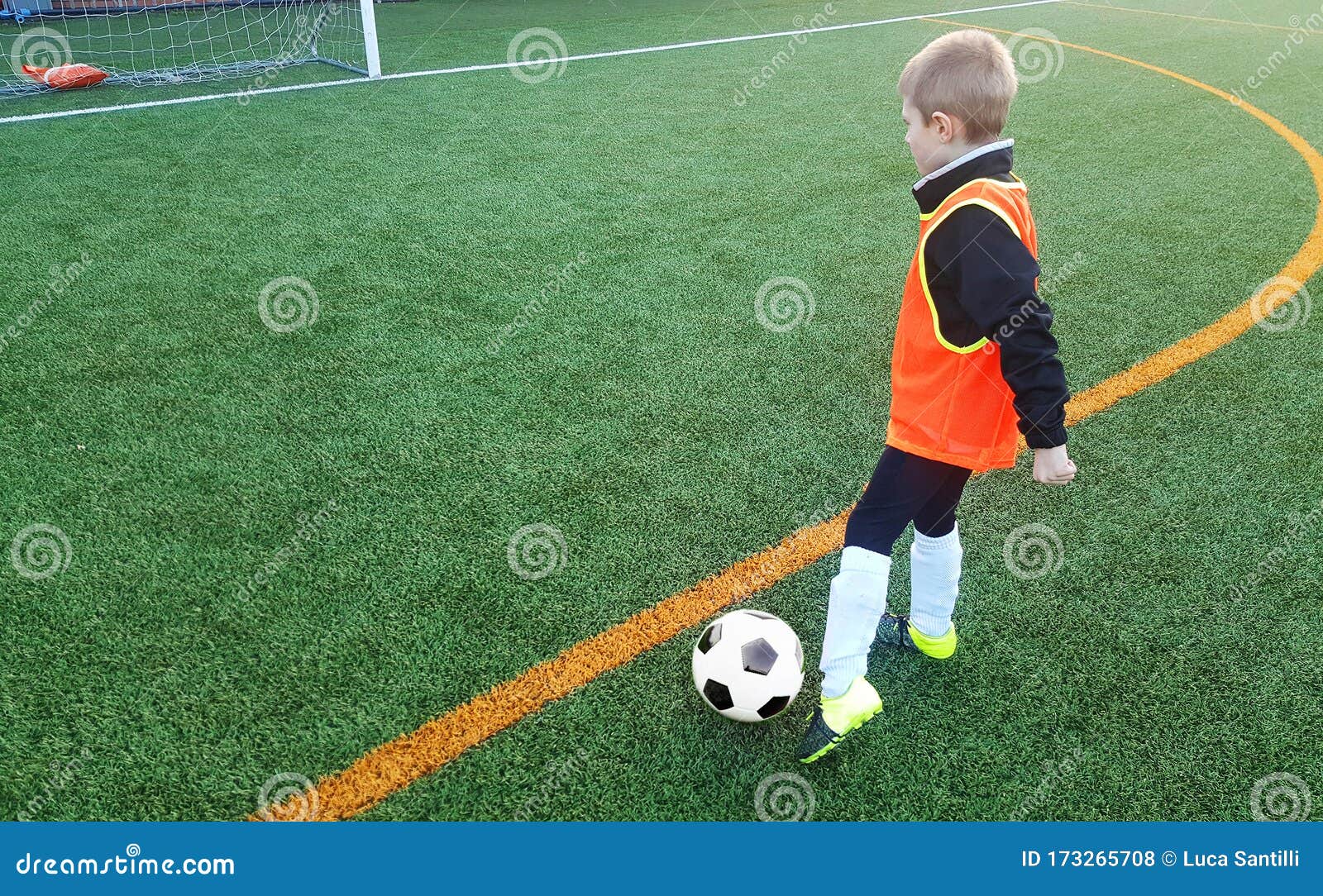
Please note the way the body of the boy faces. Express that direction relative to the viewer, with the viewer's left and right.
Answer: facing to the left of the viewer

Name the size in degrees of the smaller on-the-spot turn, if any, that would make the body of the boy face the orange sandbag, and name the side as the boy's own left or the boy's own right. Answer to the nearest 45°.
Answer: approximately 45° to the boy's own right
